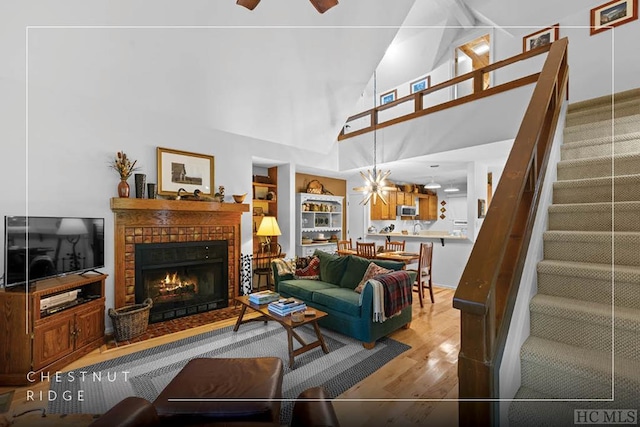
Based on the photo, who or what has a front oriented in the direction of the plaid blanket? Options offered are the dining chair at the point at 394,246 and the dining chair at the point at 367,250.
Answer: the dining chair at the point at 394,246

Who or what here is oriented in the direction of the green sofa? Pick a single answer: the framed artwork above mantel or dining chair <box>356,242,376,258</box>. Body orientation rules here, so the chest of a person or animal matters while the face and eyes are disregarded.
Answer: the framed artwork above mantel

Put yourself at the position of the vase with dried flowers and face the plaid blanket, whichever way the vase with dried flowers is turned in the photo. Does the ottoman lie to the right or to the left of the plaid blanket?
right

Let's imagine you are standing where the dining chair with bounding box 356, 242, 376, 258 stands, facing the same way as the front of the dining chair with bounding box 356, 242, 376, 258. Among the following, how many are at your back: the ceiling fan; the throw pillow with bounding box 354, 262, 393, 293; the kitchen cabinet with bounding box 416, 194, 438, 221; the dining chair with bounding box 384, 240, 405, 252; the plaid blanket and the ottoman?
4

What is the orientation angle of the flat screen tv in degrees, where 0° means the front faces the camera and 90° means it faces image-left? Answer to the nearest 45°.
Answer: approximately 315°

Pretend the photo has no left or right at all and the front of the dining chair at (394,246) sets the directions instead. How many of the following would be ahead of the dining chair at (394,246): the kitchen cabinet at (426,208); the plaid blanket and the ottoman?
2

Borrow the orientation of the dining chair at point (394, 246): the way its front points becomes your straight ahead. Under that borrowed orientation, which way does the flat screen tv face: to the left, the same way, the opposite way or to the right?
to the left

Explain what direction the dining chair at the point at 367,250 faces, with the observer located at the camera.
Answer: facing away from the viewer
